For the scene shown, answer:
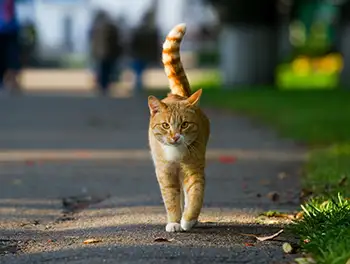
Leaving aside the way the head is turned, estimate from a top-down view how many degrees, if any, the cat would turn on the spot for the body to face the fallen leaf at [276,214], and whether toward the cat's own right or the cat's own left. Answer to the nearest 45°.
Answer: approximately 135° to the cat's own left

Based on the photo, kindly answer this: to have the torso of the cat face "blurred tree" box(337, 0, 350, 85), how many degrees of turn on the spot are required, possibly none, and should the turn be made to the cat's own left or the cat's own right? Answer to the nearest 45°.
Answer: approximately 180°

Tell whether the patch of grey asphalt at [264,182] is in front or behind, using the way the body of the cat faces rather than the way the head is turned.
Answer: behind

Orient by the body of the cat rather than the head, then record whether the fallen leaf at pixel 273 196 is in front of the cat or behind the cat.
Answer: behind

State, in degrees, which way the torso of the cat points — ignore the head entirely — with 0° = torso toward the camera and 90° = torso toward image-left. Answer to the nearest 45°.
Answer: approximately 0°

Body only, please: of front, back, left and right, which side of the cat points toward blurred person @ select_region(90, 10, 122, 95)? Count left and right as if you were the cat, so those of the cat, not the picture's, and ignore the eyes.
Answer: back

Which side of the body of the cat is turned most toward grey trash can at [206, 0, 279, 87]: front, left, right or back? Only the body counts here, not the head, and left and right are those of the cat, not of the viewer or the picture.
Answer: back
